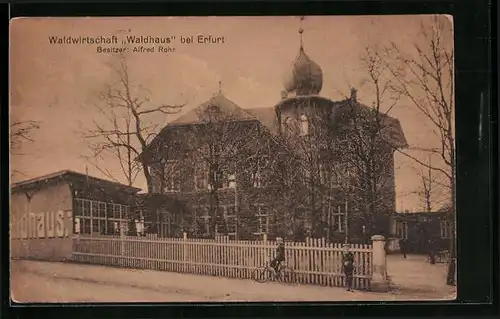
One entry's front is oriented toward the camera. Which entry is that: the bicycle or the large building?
the large building

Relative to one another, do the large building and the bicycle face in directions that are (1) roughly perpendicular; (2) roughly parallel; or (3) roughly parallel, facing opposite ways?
roughly perpendicular

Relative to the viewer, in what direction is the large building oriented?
toward the camera
